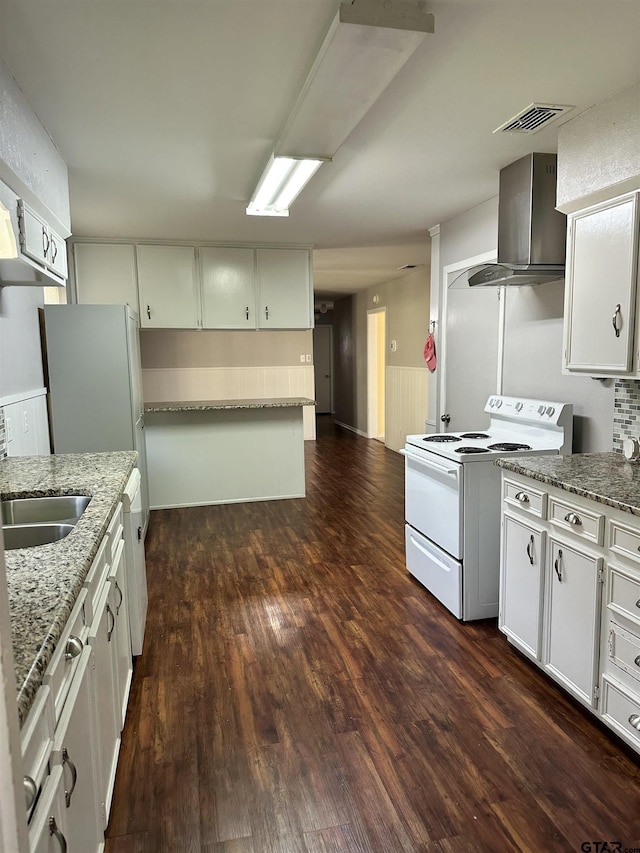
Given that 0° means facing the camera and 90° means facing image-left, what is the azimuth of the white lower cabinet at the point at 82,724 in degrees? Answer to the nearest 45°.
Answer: approximately 270°

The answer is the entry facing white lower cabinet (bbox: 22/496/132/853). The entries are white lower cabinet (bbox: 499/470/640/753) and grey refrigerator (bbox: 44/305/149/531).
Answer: white lower cabinet (bbox: 499/470/640/753)

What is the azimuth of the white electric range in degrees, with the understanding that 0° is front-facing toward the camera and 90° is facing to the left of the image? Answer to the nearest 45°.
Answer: approximately 45°

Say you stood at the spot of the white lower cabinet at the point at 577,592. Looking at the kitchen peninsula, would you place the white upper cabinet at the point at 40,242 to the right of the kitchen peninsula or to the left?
left

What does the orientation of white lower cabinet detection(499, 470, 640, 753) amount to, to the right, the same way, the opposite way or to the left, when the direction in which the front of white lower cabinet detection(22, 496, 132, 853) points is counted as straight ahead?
the opposite way

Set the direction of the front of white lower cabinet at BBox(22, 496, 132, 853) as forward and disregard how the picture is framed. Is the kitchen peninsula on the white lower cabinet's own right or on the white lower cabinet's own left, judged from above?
on the white lower cabinet's own left

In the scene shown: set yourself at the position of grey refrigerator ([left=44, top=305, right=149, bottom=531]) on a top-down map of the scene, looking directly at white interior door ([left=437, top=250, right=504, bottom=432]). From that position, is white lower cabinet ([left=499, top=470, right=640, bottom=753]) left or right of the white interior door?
right

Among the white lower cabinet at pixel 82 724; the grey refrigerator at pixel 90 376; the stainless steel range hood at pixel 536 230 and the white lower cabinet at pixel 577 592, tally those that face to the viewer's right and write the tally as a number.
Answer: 2
